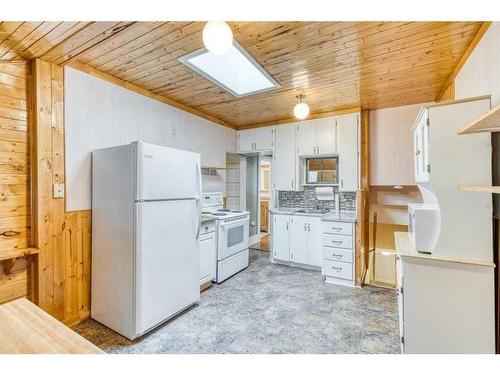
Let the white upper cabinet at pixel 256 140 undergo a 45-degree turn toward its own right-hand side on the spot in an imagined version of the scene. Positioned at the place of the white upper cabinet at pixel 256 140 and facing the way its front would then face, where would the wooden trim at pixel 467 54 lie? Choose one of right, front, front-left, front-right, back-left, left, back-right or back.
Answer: back-left

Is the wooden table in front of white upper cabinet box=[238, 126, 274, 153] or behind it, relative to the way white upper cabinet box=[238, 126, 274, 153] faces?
in front

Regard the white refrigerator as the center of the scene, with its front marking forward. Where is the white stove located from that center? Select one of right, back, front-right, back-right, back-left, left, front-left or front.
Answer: left

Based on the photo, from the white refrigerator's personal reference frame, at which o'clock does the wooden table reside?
The wooden table is roughly at 2 o'clock from the white refrigerator.

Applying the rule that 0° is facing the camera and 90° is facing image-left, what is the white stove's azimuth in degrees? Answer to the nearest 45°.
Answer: approximately 315°

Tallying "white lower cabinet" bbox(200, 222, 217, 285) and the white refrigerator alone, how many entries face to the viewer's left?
0

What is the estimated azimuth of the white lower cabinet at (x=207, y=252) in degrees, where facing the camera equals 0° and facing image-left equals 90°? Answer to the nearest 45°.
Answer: approximately 315°

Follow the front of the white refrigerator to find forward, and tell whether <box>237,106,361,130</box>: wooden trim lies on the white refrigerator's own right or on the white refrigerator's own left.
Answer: on the white refrigerator's own left

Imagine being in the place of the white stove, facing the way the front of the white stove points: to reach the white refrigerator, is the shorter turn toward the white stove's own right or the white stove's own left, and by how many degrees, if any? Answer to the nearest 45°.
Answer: approximately 90° to the white stove's own right

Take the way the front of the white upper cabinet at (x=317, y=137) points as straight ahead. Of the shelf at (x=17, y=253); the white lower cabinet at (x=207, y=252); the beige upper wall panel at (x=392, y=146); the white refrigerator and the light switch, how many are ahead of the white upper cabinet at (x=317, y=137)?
4
